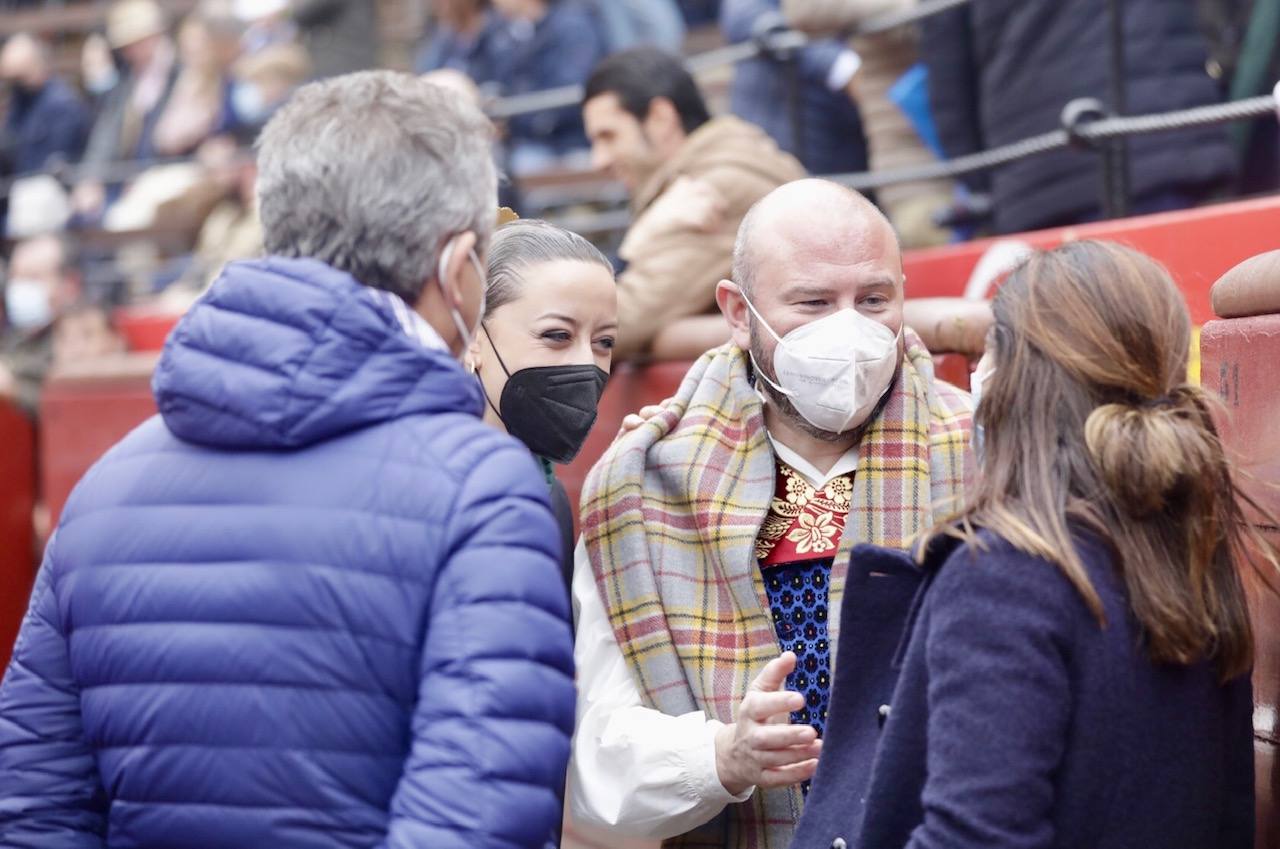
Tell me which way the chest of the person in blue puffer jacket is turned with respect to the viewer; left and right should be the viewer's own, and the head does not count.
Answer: facing away from the viewer and to the right of the viewer

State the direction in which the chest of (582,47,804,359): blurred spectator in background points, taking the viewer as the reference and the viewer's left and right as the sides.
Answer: facing to the left of the viewer

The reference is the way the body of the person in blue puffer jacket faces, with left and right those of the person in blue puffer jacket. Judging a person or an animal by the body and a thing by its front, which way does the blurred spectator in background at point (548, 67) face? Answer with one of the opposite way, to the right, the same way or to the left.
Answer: the opposite way

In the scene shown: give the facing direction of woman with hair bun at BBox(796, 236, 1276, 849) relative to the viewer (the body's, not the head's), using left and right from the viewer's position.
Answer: facing away from the viewer and to the left of the viewer

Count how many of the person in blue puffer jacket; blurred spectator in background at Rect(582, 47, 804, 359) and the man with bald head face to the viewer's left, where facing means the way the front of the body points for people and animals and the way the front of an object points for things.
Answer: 1

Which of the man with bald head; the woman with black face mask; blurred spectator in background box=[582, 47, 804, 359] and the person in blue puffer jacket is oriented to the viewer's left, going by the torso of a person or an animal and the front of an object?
the blurred spectator in background

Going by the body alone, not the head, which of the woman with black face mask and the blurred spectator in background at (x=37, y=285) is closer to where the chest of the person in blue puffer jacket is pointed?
the woman with black face mask

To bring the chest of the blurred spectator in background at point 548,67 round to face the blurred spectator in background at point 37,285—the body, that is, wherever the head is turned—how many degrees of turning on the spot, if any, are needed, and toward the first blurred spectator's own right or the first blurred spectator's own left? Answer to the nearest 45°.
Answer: approximately 90° to the first blurred spectator's own right

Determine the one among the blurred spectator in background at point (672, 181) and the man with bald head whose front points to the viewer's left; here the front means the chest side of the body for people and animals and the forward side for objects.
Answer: the blurred spectator in background

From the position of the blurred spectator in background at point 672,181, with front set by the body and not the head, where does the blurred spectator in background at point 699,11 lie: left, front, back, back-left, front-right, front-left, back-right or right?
right

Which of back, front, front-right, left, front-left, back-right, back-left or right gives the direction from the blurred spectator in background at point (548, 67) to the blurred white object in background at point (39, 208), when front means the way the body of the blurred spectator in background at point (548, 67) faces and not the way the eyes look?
right

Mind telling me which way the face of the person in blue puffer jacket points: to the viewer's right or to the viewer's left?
to the viewer's right

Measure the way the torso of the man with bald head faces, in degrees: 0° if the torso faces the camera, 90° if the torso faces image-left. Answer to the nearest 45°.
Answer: approximately 315°

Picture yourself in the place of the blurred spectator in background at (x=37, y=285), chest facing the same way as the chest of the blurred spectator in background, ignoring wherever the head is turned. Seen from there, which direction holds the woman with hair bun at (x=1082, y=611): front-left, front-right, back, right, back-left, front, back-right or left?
front-left
